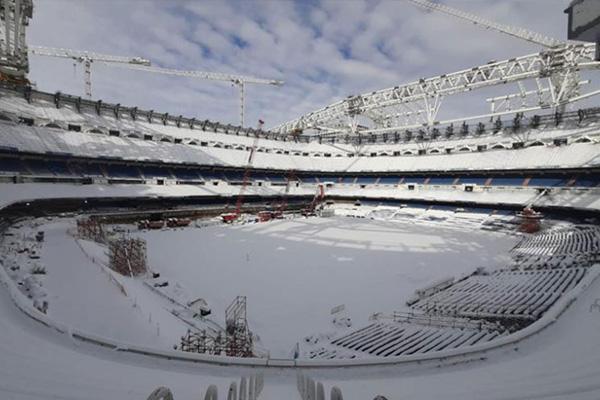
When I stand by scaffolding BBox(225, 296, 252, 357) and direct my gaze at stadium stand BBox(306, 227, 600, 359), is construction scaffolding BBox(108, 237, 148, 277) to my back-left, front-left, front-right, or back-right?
back-left

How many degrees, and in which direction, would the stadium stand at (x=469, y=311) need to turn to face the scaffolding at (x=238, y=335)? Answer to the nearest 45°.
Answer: approximately 90° to its left

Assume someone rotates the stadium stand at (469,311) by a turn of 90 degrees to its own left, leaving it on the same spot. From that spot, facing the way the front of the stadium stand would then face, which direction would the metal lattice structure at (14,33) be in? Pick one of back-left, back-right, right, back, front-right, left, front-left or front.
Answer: front-right

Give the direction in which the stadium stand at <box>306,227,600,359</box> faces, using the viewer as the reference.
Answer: facing away from the viewer and to the left of the viewer

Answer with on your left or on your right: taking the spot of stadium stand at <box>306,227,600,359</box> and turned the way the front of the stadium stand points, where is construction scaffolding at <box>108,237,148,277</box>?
on your left

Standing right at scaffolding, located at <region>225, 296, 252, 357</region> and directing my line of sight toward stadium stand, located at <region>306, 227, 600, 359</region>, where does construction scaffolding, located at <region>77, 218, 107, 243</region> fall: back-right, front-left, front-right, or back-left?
back-left

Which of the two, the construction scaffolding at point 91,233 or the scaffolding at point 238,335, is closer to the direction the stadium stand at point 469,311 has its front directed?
the construction scaffolding

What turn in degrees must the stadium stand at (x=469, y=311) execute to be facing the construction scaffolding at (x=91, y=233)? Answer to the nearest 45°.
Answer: approximately 45° to its left

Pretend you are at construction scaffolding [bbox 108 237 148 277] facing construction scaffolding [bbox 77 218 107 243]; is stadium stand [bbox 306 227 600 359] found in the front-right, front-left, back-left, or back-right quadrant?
back-right
